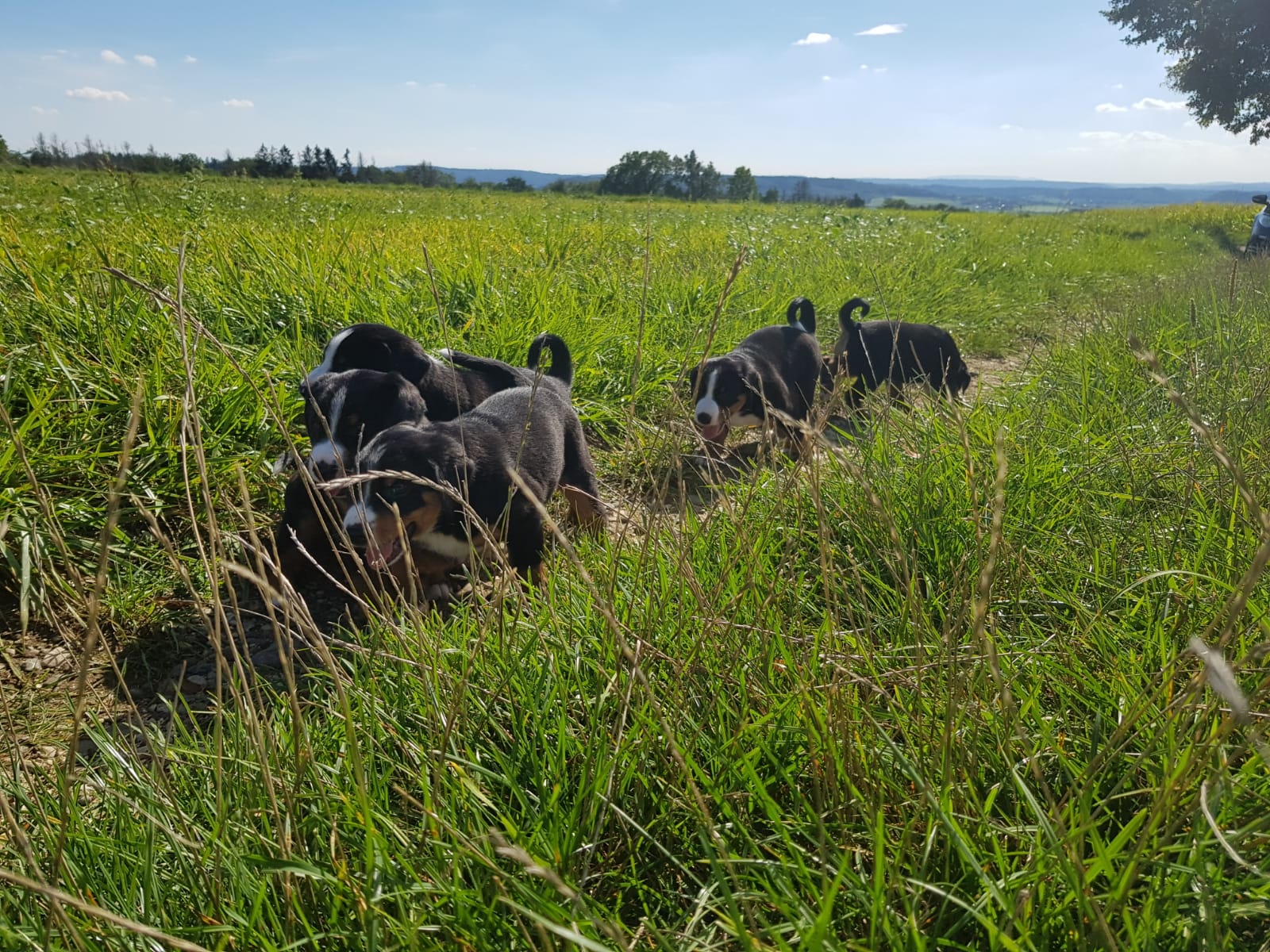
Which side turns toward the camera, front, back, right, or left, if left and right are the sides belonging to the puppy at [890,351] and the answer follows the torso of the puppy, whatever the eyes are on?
right

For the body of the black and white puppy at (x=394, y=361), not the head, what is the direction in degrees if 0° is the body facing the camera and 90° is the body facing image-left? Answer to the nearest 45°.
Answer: approximately 90°

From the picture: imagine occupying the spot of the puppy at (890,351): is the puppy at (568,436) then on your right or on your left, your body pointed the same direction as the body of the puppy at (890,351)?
on your right

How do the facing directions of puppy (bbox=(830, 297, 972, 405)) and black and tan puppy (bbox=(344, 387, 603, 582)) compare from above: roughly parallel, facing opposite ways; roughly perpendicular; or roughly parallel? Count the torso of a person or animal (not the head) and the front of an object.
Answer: roughly parallel, facing opposite ways

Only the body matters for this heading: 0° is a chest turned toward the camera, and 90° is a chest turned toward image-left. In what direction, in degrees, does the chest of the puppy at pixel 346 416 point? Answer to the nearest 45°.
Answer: approximately 45°

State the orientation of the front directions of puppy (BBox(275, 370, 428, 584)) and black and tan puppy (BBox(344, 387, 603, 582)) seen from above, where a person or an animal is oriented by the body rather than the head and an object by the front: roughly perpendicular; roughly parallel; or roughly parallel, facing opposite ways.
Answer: roughly parallel

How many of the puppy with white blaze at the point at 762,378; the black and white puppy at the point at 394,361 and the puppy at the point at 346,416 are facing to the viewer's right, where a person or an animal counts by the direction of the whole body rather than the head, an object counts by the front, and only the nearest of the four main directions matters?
0

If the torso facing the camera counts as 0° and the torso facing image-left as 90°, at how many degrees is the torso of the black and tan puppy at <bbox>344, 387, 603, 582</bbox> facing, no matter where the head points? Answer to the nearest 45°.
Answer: approximately 45°

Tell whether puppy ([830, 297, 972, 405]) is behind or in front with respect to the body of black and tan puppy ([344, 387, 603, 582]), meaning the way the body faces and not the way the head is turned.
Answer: behind

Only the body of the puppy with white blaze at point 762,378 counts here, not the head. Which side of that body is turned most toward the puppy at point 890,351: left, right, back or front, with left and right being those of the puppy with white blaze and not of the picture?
back

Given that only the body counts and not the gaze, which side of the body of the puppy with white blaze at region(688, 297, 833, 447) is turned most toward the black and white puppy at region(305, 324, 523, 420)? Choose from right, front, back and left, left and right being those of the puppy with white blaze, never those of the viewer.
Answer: front

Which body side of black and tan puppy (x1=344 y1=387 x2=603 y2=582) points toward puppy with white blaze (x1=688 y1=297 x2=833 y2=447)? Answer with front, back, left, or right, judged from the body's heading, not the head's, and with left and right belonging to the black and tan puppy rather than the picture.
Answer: back

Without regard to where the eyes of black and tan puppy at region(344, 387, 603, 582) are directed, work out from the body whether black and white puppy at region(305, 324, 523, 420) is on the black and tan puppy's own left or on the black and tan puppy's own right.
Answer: on the black and tan puppy's own right

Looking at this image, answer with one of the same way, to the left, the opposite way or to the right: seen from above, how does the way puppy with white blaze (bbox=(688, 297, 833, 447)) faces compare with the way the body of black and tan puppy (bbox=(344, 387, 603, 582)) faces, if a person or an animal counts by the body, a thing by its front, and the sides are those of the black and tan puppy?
the same way
